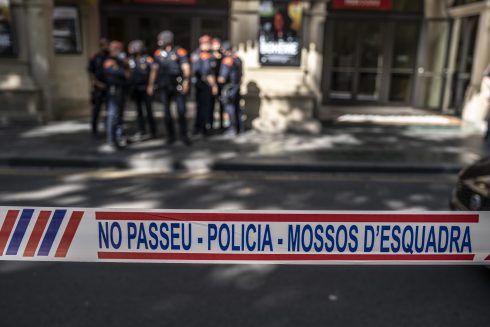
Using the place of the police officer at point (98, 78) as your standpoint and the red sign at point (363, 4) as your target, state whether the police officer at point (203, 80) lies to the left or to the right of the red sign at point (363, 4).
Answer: right

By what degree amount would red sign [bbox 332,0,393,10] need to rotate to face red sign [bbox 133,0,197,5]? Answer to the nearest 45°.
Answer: approximately 90° to its right

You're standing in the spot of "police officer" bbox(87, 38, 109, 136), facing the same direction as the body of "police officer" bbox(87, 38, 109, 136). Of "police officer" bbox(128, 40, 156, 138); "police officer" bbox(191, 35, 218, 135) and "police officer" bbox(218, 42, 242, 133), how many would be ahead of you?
3

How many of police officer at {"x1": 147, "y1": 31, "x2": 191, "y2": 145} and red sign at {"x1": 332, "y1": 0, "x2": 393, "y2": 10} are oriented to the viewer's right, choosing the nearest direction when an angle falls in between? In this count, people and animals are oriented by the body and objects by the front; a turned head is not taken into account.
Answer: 0

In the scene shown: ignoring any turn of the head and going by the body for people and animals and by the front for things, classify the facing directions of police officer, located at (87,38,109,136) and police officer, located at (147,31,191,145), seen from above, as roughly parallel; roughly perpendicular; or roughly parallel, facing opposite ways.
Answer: roughly perpendicular

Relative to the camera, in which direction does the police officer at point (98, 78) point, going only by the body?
to the viewer's right

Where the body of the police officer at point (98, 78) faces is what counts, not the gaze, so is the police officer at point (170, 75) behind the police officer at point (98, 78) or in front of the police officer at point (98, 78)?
in front

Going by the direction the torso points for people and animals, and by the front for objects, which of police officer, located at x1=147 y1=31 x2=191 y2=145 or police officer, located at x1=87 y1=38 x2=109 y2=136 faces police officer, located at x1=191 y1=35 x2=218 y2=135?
police officer, located at x1=87 y1=38 x2=109 y2=136
